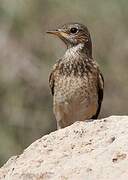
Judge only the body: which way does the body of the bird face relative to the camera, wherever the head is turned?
toward the camera
